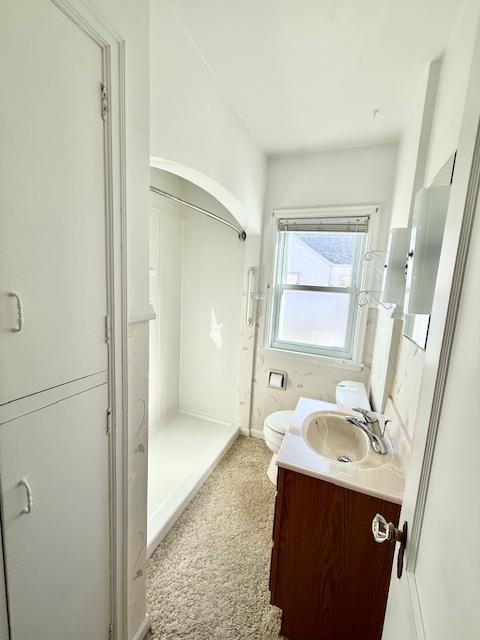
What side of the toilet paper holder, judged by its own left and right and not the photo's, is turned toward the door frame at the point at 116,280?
front

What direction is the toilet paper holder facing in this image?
toward the camera

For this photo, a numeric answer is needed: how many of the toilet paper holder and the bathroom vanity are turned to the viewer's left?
1

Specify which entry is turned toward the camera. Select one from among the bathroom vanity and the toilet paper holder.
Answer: the toilet paper holder

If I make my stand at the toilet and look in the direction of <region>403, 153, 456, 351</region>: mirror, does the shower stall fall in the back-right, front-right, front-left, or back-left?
back-right

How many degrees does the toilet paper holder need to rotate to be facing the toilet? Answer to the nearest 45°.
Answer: approximately 45° to its left

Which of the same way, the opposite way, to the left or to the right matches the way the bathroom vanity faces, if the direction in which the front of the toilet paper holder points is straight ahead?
to the right

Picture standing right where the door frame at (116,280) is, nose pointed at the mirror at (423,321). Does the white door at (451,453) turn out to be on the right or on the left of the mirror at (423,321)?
right

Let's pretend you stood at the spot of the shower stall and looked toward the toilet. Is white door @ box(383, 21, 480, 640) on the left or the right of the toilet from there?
right

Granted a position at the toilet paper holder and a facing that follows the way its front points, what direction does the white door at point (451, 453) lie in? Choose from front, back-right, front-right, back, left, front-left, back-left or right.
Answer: front

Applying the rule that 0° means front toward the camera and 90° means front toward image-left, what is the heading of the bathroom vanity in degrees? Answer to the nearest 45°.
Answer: approximately 90°
